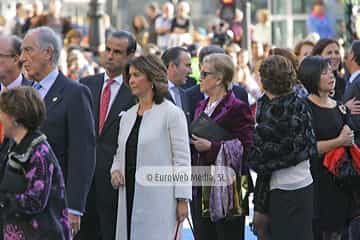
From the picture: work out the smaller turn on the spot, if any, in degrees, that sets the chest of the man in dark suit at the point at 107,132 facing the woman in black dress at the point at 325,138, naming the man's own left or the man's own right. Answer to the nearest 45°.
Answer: approximately 135° to the man's own left

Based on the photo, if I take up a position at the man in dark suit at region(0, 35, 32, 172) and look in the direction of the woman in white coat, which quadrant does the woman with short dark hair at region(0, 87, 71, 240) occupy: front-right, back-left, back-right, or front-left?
front-right

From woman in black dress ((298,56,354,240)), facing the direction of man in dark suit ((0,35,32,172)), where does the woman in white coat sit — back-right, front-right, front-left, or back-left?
front-left

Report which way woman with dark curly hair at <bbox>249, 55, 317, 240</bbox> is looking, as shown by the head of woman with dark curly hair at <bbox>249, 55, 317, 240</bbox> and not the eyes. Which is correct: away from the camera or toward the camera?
away from the camera

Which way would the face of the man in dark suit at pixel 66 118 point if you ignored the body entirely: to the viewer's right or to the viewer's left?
to the viewer's left

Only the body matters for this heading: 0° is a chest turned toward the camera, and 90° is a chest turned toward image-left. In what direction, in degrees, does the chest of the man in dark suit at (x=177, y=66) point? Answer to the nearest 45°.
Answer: approximately 315°

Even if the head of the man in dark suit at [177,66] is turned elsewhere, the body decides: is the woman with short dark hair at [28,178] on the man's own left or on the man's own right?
on the man's own right
